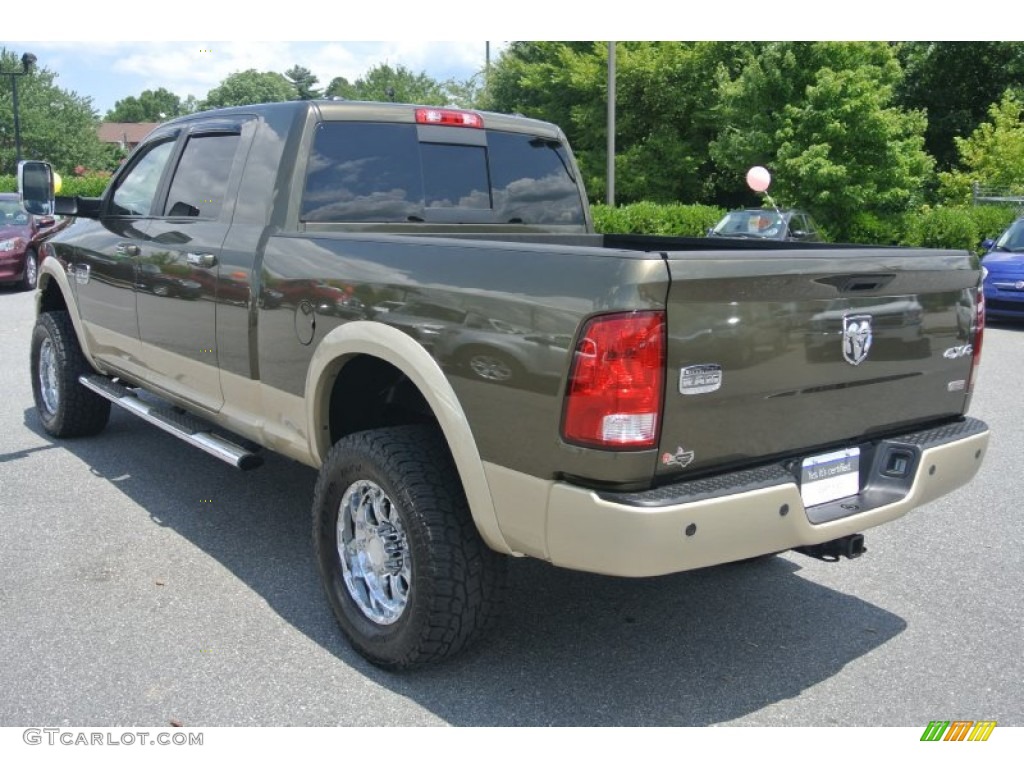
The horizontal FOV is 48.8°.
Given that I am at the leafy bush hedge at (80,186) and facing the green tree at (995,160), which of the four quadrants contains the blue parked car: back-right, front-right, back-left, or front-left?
front-right

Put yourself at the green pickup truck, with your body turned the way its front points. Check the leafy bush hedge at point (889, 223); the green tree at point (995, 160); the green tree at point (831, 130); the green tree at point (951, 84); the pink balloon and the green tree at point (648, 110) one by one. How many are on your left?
0

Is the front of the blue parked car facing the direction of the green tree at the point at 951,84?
no

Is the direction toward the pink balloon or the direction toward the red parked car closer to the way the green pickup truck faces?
the red parked car

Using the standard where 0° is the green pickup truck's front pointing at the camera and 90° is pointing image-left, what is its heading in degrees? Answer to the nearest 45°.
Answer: approximately 135°

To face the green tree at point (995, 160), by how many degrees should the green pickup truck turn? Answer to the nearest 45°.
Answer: approximately 90° to its right

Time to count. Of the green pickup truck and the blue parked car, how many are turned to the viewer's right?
0

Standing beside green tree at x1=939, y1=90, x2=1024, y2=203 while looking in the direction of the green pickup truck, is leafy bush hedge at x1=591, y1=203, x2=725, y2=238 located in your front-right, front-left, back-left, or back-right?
front-right

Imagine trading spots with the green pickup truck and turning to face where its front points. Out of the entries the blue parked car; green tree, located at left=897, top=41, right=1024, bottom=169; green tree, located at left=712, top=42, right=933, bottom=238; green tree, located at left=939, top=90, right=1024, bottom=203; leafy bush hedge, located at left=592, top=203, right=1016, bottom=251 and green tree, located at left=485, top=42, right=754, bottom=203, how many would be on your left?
0

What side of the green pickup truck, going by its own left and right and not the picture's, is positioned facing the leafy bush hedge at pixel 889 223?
right

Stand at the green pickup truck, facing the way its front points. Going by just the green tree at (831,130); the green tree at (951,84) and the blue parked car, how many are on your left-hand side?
0

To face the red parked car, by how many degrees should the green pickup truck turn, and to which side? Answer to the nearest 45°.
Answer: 0° — it already faces it

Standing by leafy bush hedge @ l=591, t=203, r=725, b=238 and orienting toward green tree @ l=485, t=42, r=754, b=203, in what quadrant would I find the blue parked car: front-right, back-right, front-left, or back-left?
back-right

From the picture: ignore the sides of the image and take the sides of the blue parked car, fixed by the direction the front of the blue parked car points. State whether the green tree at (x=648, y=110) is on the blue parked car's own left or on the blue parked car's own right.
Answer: on the blue parked car's own right

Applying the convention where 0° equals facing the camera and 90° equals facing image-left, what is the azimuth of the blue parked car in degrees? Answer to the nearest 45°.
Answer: approximately 45°

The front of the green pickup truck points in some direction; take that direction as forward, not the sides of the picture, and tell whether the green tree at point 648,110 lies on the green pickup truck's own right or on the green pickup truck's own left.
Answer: on the green pickup truck's own right

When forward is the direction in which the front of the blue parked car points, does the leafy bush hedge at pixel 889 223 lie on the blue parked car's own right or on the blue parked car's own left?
on the blue parked car's own right

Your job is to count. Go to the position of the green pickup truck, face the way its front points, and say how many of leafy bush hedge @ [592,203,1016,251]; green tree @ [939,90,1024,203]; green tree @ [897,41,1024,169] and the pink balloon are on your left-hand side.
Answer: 0

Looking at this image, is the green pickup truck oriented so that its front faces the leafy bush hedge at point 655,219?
no
